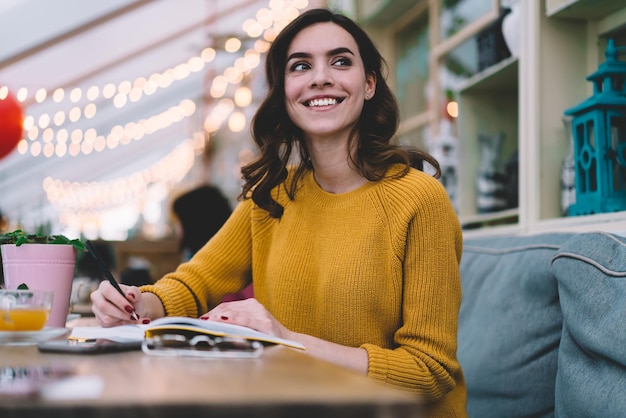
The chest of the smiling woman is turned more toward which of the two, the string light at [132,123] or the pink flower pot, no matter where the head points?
the pink flower pot

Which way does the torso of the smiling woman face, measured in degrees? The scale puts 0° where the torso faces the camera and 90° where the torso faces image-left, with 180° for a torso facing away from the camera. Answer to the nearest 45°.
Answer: approximately 45°

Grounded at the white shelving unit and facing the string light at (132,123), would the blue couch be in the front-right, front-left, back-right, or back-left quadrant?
back-left

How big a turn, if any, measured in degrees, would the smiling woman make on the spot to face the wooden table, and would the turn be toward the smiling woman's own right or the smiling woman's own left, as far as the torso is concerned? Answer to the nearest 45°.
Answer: approximately 45° to the smiling woman's own left

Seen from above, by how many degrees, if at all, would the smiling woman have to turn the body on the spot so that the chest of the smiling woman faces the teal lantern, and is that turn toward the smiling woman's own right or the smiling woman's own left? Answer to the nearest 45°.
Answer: approximately 180°

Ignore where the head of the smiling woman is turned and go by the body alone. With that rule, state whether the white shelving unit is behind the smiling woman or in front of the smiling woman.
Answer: behind
